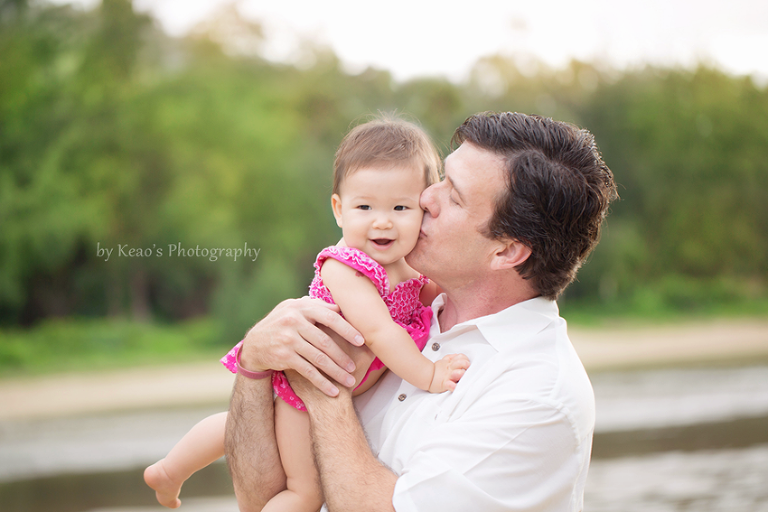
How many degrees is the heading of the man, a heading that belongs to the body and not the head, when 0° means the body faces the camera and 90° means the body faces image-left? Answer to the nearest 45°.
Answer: approximately 90°
